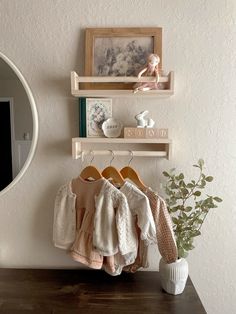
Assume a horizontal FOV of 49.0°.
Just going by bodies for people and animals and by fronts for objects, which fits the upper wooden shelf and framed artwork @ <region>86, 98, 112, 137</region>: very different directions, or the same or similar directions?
same or similar directions

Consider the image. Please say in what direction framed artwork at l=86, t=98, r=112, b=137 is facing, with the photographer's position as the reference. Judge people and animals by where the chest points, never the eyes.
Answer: facing the viewer

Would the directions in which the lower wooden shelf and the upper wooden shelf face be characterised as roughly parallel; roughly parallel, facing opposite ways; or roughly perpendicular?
roughly parallel

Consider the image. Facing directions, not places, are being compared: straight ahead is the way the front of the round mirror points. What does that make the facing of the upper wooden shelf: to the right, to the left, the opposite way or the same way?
the same way

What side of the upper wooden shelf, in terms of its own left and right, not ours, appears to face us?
front

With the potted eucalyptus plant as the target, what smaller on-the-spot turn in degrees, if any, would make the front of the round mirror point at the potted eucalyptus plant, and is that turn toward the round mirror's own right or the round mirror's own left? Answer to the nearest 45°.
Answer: approximately 45° to the round mirror's own left

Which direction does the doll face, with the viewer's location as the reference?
facing the viewer and to the left of the viewer

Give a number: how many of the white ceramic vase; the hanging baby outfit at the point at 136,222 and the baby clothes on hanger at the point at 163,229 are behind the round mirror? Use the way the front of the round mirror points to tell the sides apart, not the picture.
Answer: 0

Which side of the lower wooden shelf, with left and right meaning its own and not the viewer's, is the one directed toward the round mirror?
right

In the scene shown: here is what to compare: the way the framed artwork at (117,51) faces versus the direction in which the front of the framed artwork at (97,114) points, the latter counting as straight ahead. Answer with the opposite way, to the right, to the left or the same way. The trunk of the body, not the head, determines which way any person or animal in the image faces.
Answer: the same way
